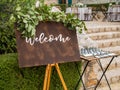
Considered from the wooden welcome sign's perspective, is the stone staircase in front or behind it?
behind

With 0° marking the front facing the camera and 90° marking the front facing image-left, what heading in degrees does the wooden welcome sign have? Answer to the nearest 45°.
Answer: approximately 0°
